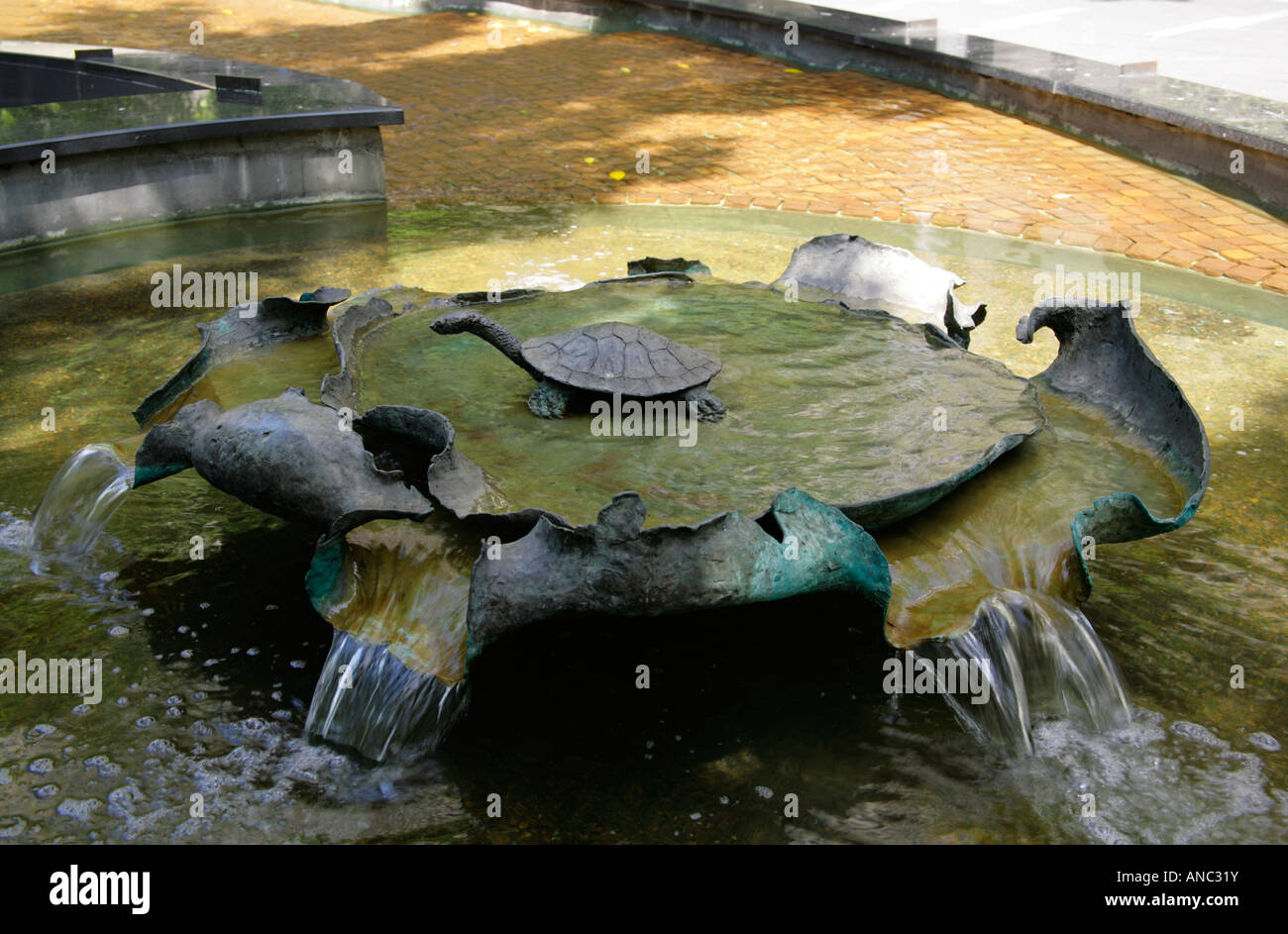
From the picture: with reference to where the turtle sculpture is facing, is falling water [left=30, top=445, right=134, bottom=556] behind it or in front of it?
in front

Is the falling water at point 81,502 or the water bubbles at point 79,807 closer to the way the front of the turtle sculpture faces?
the falling water

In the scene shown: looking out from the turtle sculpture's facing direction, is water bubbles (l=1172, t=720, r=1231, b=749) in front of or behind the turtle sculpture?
behind

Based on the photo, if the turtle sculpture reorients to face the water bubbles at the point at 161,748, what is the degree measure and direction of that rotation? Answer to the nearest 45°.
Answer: approximately 45° to its left

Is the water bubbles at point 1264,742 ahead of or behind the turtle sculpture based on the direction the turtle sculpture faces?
behind

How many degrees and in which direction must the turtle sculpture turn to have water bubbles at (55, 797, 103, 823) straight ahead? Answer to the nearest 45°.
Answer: approximately 45° to its left

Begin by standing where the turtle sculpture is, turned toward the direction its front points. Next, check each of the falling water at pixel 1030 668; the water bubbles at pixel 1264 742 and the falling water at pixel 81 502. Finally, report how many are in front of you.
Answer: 1

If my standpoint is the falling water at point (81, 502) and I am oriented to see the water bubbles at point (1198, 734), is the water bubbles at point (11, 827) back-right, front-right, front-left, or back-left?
front-right

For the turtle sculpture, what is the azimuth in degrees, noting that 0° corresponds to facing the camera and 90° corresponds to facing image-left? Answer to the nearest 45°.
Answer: approximately 90°

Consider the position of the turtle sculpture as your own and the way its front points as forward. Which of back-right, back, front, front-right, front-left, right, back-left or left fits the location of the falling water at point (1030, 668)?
back-left
